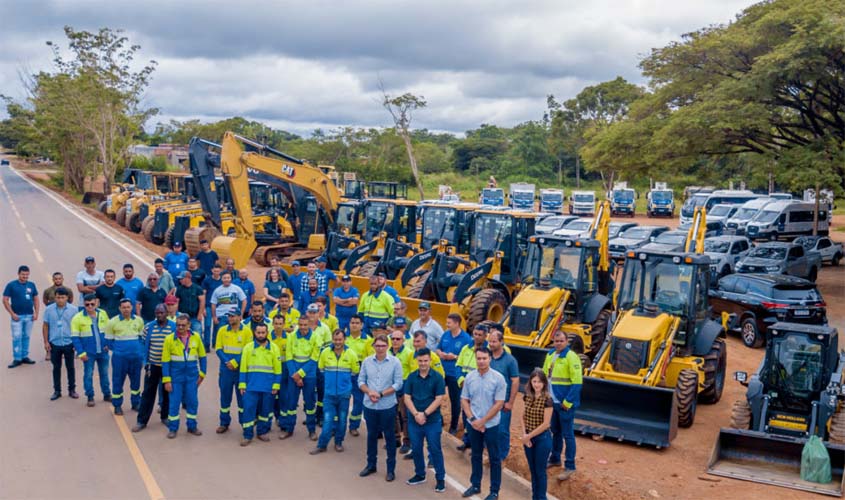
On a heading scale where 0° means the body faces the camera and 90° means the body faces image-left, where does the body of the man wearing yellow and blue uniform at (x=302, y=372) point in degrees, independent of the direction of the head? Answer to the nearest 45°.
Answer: approximately 0°

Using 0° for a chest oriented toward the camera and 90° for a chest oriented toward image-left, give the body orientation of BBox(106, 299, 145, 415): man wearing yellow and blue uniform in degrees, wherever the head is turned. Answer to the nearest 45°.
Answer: approximately 0°

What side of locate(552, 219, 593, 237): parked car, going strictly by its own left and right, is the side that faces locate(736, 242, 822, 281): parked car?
left

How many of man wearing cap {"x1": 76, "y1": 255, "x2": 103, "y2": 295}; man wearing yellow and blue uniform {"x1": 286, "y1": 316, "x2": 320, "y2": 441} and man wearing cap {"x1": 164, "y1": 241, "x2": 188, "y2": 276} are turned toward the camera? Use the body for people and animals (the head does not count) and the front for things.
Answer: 3

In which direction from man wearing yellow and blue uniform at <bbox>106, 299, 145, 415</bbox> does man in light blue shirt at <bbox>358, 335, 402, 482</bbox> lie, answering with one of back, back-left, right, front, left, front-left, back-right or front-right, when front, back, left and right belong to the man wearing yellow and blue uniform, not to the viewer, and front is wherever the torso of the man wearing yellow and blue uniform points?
front-left

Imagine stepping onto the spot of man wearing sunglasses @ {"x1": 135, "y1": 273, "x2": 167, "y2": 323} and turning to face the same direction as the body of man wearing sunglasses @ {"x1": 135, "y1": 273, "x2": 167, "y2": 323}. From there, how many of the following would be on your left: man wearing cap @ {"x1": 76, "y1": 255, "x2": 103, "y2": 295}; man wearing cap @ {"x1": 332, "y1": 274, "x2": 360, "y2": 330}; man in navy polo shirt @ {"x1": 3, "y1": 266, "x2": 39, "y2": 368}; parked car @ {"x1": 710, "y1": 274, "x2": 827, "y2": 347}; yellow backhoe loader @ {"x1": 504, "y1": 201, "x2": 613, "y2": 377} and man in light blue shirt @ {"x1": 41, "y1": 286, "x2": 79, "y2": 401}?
3

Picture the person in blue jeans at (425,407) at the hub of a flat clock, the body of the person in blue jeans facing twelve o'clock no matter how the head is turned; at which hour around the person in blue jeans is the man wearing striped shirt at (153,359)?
The man wearing striped shirt is roughly at 4 o'clock from the person in blue jeans.

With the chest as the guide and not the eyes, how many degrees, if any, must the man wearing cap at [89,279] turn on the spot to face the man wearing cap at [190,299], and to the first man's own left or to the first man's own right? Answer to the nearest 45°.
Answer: approximately 90° to the first man's own left

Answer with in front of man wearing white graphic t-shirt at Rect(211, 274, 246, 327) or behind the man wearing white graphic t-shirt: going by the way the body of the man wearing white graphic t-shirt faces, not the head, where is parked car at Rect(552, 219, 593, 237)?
behind
